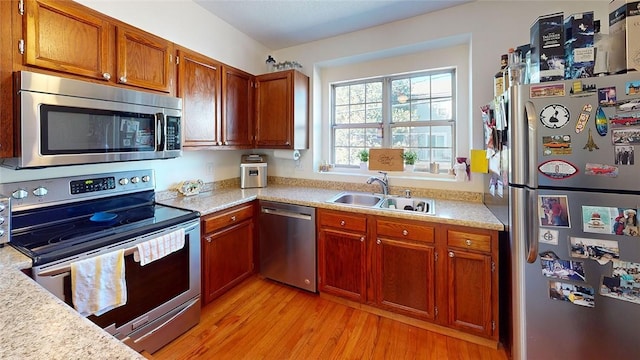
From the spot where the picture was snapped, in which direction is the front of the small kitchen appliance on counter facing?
facing the viewer

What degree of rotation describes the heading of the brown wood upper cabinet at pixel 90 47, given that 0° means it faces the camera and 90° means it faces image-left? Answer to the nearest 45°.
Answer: approximately 315°

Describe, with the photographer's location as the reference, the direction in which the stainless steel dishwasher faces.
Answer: facing the viewer and to the left of the viewer

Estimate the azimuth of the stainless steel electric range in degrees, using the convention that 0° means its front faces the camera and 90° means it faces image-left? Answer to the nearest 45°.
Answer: approximately 315°

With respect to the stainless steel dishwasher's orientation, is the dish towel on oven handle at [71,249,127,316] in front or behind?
in front

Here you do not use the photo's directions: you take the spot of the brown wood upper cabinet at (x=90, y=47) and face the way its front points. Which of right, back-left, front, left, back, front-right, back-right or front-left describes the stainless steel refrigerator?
front

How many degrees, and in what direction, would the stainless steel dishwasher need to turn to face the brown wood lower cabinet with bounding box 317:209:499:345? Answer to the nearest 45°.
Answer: approximately 90° to its left

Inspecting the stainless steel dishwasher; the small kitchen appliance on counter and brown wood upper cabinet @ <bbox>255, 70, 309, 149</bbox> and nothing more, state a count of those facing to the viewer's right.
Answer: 0

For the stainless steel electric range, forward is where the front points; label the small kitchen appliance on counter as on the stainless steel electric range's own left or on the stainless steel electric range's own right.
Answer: on the stainless steel electric range's own left

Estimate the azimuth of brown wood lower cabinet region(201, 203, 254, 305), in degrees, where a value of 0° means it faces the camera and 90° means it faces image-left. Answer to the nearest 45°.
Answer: approximately 315°

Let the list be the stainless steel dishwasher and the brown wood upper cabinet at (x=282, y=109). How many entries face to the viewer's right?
0
